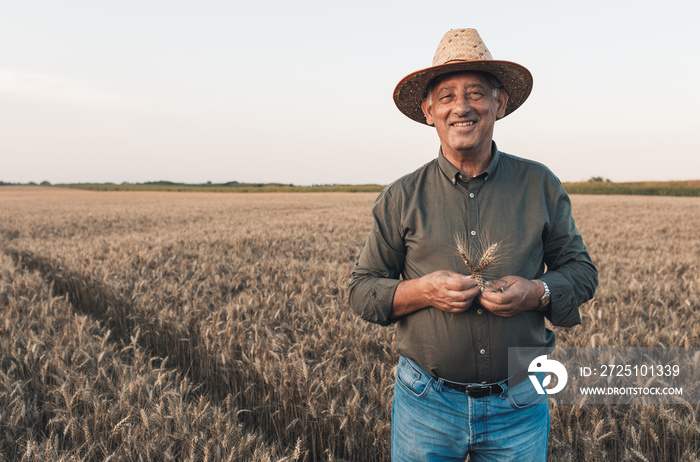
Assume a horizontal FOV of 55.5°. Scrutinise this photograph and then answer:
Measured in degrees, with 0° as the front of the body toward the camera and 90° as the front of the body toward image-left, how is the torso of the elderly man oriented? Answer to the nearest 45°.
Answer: approximately 0°
